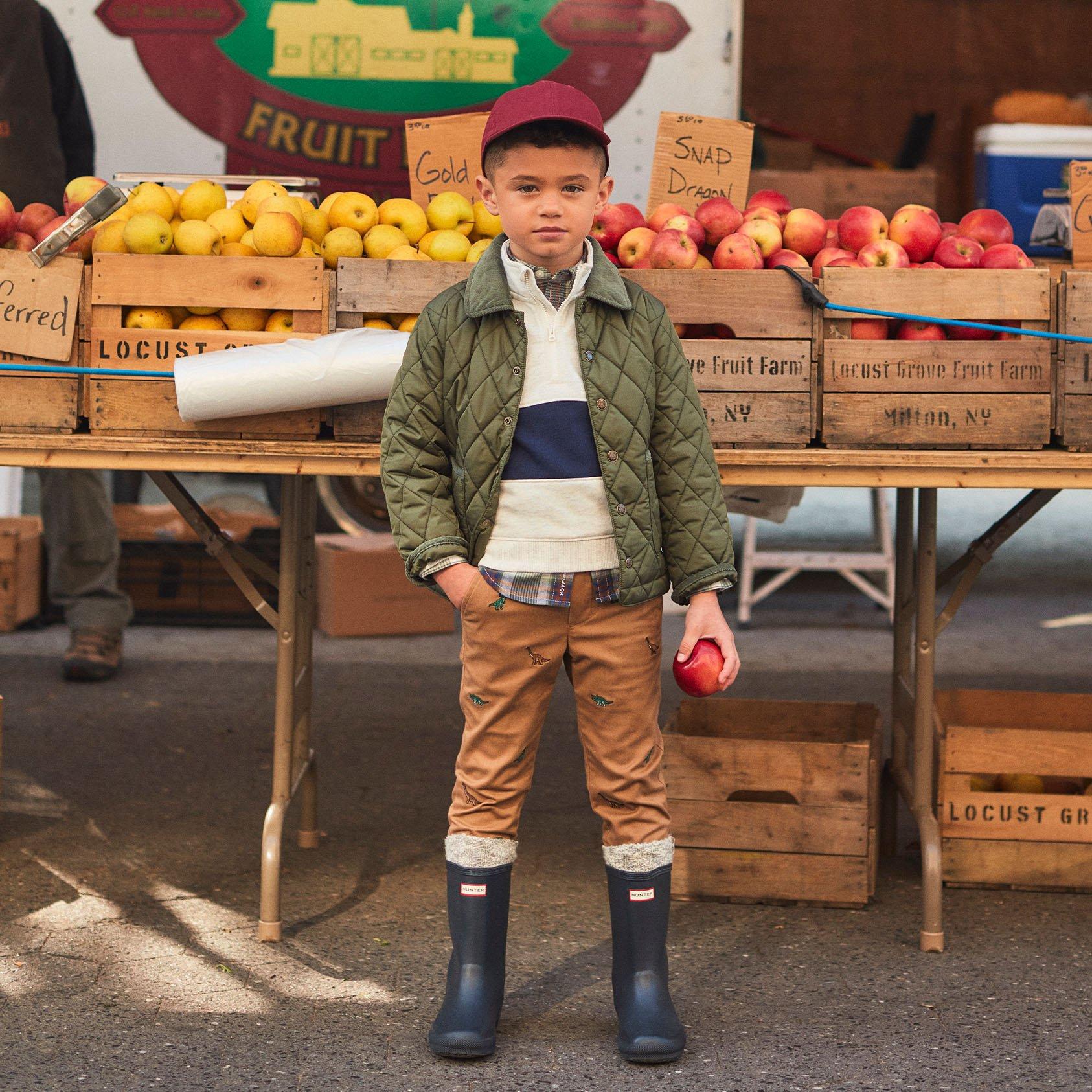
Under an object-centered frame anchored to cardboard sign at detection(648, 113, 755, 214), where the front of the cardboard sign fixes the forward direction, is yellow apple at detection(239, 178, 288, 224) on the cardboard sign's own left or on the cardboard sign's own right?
on the cardboard sign's own right

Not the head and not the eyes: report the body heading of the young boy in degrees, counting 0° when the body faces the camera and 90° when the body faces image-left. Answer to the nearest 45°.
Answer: approximately 0°

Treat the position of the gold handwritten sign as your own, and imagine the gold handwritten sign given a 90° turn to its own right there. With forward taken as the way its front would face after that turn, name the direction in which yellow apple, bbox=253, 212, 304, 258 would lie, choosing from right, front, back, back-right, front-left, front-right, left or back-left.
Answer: front-left

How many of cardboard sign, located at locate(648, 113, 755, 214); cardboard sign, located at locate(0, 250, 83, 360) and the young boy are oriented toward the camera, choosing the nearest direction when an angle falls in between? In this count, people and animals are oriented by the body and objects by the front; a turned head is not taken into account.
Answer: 3

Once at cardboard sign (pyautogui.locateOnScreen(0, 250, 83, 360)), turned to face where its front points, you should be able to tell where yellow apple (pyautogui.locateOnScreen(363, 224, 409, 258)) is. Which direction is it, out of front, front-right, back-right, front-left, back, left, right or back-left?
left

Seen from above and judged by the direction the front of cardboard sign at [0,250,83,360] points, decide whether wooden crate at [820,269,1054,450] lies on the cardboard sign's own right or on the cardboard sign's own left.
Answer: on the cardboard sign's own left

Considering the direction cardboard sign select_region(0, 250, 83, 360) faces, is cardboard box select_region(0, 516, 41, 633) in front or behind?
behind

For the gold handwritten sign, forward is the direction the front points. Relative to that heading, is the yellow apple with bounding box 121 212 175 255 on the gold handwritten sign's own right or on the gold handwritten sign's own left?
on the gold handwritten sign's own right

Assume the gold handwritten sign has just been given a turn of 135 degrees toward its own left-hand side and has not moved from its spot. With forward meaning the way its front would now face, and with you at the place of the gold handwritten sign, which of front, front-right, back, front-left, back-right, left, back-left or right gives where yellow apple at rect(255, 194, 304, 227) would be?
back

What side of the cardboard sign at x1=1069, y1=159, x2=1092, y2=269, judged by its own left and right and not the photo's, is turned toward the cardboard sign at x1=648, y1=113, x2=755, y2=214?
right
